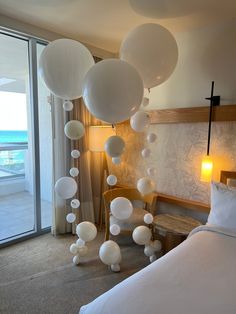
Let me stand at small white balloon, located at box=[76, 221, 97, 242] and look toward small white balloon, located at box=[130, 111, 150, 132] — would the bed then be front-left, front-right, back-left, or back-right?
front-right

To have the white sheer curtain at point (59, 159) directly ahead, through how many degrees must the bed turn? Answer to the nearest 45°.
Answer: approximately 90° to its right

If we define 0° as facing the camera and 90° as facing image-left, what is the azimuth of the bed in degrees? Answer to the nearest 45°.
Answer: approximately 45°
